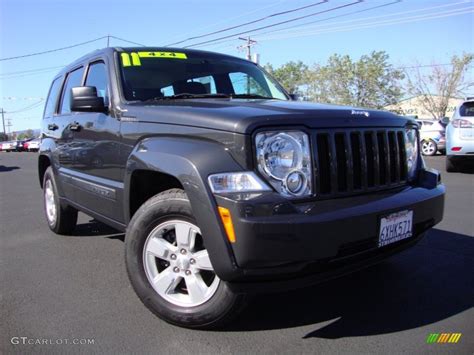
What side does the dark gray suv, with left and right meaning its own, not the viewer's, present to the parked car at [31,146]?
back

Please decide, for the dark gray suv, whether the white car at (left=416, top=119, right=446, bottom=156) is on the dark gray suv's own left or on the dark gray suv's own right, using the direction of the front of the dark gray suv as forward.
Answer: on the dark gray suv's own left

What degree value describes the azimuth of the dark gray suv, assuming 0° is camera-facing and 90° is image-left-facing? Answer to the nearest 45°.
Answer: approximately 315°
